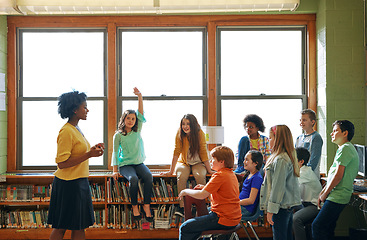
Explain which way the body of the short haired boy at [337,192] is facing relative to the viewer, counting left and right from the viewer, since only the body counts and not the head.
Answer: facing to the left of the viewer

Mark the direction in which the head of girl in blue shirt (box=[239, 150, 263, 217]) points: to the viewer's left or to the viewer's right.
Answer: to the viewer's left

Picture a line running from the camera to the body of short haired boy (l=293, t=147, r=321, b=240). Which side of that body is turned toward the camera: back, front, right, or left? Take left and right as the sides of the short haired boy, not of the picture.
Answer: left

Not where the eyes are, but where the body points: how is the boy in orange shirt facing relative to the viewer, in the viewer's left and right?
facing to the left of the viewer

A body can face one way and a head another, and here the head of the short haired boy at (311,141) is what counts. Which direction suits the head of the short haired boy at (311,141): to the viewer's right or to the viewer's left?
to the viewer's left

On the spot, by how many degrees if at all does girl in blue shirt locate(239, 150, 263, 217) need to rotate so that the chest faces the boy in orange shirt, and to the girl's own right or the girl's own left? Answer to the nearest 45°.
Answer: approximately 45° to the girl's own left

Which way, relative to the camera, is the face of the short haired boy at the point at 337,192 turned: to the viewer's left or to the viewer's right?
to the viewer's left

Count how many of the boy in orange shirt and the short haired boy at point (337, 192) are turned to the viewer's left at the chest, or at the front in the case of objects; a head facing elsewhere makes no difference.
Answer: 2

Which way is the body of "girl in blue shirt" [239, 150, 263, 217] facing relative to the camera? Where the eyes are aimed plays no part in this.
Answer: to the viewer's left

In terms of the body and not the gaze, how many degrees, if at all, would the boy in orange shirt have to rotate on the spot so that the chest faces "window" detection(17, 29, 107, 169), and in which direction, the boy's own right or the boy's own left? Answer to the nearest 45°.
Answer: approximately 45° to the boy's own right

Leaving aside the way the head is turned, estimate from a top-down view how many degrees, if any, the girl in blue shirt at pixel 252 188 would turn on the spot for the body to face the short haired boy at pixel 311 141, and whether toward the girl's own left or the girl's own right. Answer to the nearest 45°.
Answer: approximately 135° to the girl's own right
